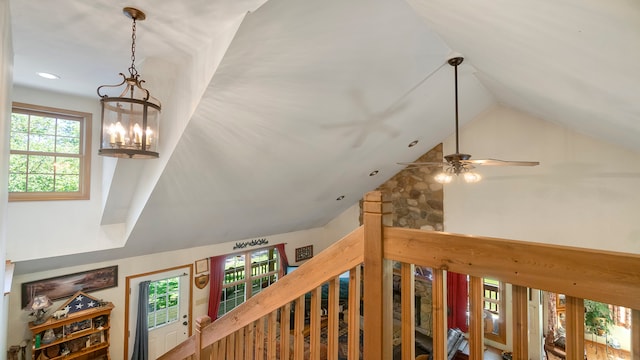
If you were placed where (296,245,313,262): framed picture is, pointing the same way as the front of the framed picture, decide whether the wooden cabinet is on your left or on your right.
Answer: on your right

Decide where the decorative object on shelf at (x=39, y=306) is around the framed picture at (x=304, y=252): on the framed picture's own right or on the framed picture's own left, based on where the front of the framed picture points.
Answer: on the framed picture's own right

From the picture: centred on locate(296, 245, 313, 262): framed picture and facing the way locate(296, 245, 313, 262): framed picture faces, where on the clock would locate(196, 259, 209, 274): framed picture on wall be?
The framed picture on wall is roughly at 3 o'clock from the framed picture.

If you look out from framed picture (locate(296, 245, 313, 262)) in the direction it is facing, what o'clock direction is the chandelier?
The chandelier is roughly at 2 o'clock from the framed picture.

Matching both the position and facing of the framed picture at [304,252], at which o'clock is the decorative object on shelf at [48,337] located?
The decorative object on shelf is roughly at 3 o'clock from the framed picture.

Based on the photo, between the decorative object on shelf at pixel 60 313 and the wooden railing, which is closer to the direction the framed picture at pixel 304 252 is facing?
the wooden railing

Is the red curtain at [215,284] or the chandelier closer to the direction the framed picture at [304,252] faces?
the chandelier

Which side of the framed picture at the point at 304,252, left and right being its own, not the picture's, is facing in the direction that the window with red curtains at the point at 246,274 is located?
right

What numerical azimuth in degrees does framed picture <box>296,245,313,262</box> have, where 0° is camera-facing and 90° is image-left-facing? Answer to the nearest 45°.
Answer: approximately 315°

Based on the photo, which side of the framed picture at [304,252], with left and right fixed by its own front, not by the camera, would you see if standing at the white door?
right
